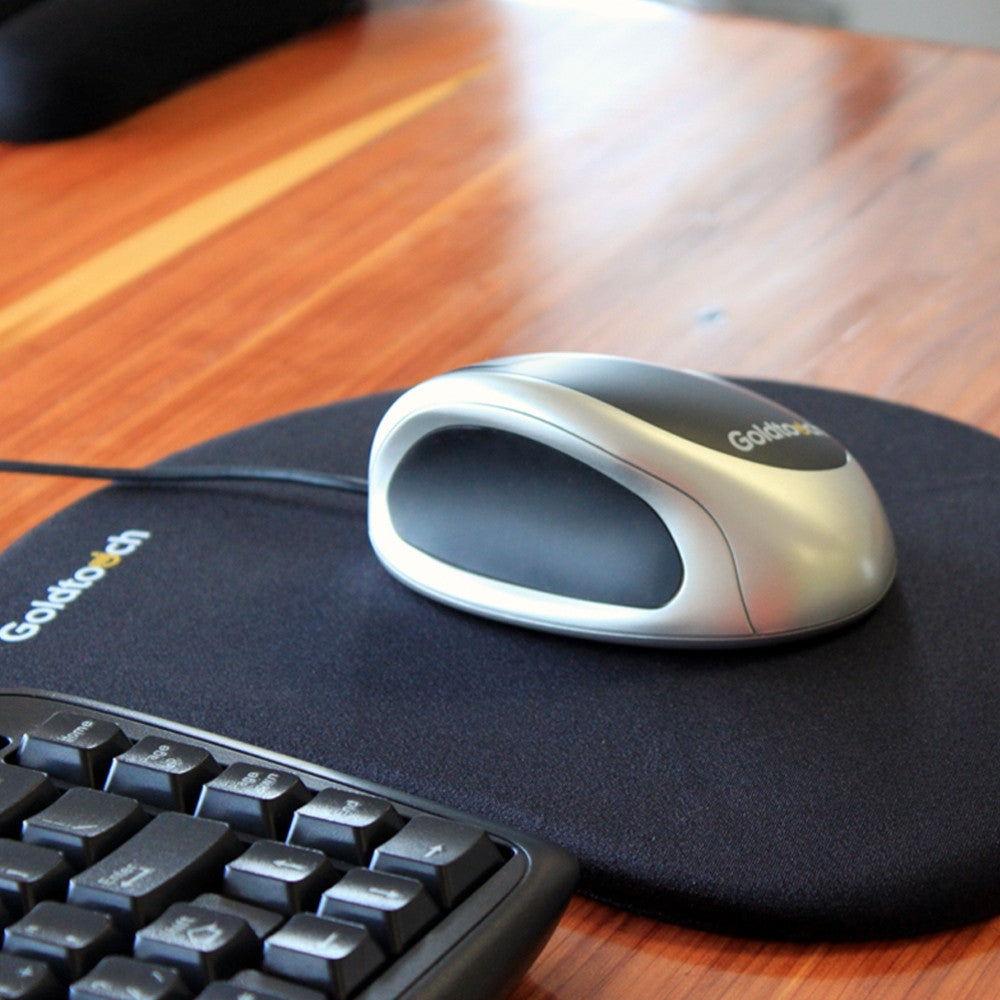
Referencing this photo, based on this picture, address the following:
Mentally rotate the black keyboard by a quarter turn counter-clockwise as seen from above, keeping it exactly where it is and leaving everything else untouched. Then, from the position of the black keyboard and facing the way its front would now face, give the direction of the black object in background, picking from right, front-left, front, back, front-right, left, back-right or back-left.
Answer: front-left

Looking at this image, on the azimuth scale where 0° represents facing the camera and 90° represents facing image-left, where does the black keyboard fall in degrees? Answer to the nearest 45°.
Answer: approximately 315°
